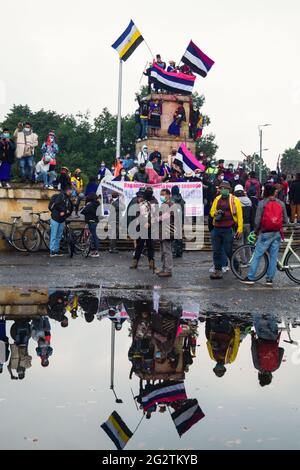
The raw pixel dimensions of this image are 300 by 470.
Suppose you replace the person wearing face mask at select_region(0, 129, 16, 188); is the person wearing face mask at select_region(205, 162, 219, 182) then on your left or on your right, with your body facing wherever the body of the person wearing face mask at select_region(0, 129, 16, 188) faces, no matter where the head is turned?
on your left

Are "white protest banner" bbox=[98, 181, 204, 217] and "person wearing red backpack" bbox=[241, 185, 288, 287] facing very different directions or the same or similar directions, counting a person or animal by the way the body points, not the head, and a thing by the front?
very different directions

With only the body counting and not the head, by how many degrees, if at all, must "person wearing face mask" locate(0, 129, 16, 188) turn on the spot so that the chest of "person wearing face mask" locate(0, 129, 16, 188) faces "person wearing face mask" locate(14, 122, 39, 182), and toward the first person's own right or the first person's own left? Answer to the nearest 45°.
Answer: approximately 135° to the first person's own left

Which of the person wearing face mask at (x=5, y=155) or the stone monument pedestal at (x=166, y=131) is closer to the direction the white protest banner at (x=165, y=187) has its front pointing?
the person wearing face mask

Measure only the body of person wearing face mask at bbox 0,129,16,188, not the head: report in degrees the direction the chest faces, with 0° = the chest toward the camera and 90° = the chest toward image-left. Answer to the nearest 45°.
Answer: approximately 0°

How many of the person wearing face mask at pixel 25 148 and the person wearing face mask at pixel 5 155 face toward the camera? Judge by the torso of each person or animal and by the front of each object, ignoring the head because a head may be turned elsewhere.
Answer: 2

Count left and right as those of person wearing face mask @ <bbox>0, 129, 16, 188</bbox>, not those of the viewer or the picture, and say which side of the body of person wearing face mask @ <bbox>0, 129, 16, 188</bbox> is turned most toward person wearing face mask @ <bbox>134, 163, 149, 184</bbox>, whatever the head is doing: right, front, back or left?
left

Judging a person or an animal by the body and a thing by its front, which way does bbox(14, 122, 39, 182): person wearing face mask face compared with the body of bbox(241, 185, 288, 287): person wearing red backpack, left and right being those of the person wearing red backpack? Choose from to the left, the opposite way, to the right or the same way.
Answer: the opposite way

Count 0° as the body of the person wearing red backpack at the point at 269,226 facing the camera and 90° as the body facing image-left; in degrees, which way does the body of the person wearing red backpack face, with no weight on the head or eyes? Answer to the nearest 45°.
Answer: approximately 180°

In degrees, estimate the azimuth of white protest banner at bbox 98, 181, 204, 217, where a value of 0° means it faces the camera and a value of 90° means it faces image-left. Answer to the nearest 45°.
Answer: approximately 0°

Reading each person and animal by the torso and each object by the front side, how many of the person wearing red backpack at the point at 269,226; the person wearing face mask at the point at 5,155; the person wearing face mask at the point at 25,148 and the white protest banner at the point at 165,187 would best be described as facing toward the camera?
3
